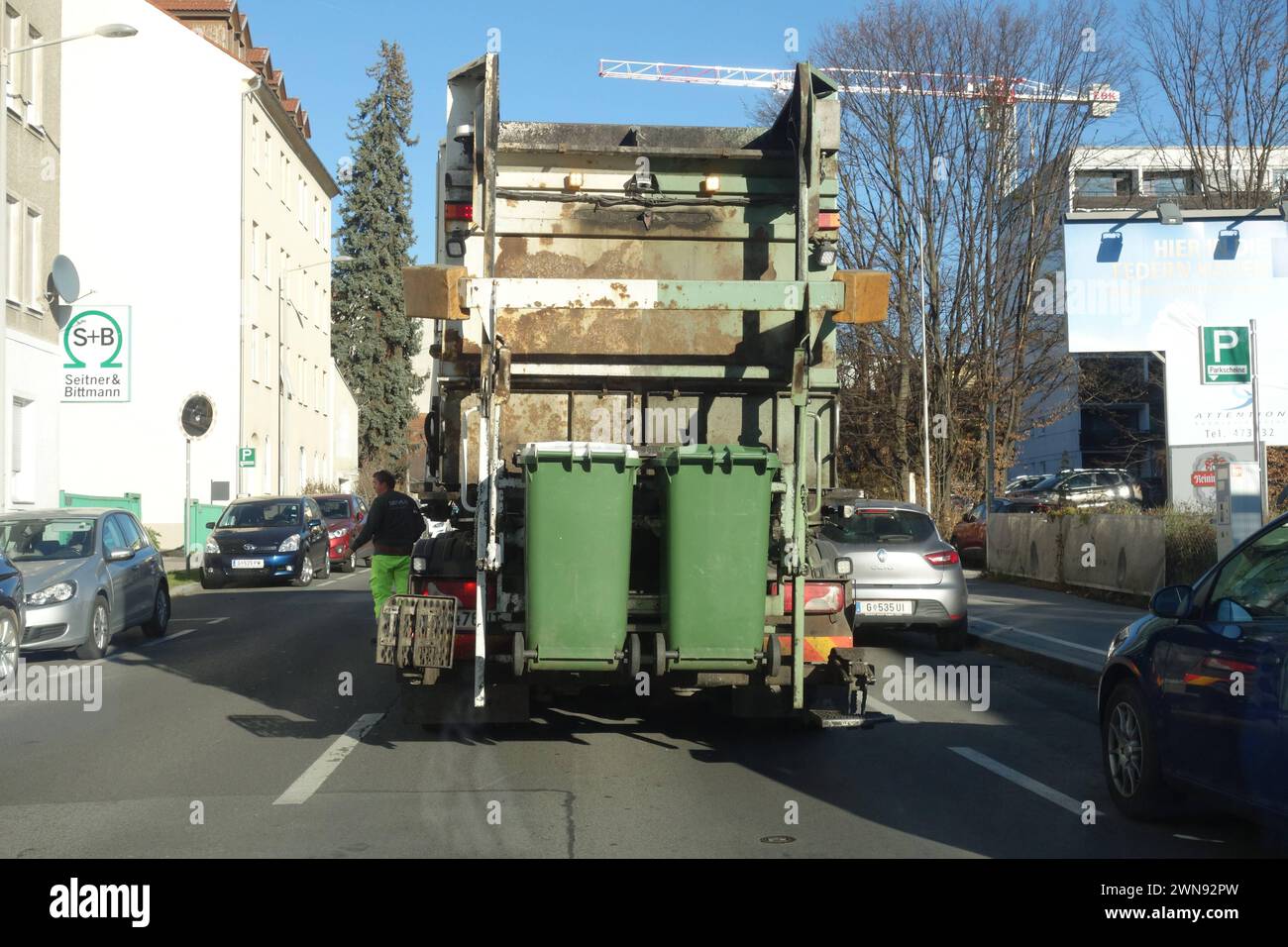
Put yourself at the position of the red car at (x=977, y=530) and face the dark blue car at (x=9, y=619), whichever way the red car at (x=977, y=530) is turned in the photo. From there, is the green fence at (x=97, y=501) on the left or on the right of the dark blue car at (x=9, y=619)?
right

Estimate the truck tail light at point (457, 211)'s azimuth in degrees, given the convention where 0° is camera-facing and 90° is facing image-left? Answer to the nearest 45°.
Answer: approximately 0°

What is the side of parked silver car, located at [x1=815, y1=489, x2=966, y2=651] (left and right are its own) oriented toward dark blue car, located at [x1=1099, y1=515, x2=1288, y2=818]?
back

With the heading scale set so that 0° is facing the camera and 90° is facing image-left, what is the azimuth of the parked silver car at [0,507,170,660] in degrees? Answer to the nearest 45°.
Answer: approximately 45°

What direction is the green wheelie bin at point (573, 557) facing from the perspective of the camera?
away from the camera

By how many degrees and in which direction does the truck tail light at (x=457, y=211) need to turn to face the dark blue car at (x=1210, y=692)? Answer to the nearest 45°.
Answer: approximately 45° to its left

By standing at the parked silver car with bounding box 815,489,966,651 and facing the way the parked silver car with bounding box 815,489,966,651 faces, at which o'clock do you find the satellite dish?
The satellite dish is roughly at 10 o'clock from the parked silver car.

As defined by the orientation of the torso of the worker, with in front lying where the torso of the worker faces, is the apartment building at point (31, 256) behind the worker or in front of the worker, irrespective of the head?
in front

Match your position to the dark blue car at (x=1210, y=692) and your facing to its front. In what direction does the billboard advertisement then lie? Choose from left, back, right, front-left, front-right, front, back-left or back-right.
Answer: front-right

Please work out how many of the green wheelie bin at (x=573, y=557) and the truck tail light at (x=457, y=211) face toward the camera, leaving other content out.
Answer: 1

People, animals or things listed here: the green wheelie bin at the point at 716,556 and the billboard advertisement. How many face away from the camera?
1

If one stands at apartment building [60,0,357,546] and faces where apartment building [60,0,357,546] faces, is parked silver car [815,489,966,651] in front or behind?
in front

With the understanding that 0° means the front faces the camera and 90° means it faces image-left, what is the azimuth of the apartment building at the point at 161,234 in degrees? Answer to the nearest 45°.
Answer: approximately 315°

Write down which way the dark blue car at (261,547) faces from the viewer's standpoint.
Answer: facing the viewer and to the left of the viewer

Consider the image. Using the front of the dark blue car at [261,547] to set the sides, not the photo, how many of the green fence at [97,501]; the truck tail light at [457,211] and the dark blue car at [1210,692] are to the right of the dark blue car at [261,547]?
1
